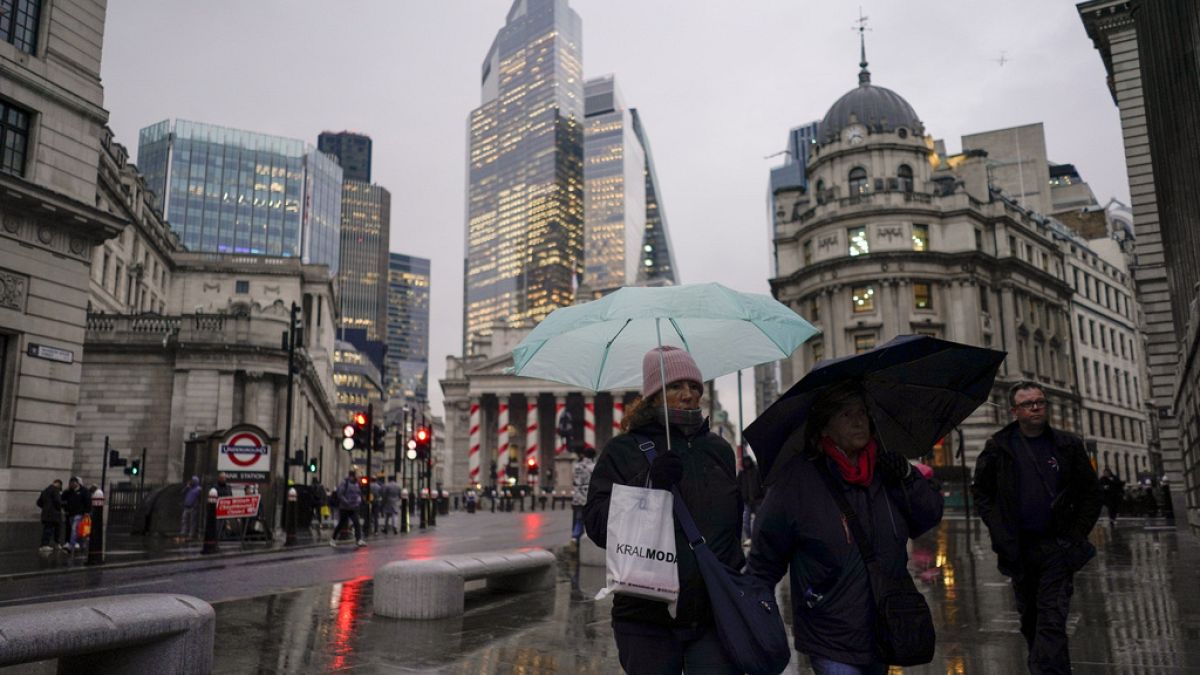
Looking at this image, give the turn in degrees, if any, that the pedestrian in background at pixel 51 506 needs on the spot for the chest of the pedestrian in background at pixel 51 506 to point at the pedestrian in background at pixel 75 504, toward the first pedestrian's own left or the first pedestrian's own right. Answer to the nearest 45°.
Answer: approximately 45° to the first pedestrian's own left

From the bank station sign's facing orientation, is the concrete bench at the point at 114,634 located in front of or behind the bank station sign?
in front

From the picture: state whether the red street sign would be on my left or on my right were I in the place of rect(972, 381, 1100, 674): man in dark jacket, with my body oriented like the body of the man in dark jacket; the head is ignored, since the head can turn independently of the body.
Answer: on my right

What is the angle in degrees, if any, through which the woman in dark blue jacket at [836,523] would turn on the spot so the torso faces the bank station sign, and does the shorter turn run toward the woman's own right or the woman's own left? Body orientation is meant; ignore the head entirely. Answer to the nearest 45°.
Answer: approximately 180°

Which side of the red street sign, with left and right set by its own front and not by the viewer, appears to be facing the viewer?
front

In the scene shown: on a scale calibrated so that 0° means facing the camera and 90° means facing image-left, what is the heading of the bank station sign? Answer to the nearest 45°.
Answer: approximately 0°

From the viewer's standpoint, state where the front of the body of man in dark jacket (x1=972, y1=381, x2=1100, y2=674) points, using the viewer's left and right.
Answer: facing the viewer
